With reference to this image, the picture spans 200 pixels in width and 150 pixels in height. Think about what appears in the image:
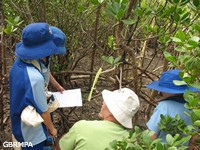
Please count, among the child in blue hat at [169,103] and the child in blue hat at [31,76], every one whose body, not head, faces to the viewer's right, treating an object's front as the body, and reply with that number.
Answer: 1

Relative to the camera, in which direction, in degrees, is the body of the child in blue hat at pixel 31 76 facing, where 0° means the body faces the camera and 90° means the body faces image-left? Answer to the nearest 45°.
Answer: approximately 270°

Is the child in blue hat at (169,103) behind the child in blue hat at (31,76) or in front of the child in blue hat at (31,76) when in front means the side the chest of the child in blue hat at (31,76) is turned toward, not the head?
in front

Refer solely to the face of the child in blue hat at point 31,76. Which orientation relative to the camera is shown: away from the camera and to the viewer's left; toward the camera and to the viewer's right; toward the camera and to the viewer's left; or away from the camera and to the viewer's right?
away from the camera and to the viewer's right

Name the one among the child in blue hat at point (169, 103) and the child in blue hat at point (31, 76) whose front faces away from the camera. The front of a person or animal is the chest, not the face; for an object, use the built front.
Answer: the child in blue hat at point (169, 103)

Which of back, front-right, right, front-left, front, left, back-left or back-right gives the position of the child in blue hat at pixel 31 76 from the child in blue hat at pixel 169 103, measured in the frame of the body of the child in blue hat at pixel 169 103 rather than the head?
left

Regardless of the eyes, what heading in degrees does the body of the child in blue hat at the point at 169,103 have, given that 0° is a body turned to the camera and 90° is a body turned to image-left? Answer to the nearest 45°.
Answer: approximately 180°
